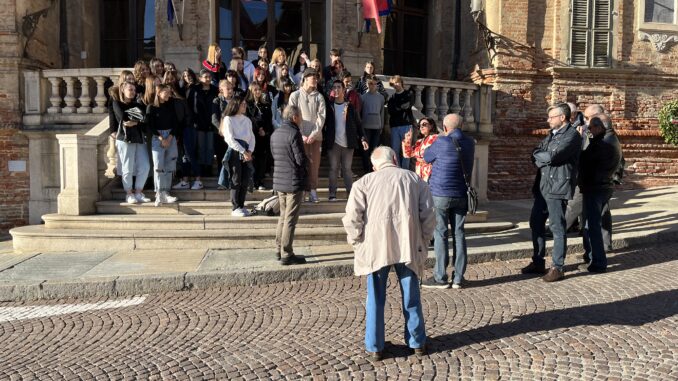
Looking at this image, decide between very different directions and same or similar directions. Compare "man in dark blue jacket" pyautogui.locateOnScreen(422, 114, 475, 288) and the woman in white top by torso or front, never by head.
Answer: very different directions

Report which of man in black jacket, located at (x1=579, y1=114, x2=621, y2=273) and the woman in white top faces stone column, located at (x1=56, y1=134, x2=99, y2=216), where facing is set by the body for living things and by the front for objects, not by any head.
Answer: the man in black jacket

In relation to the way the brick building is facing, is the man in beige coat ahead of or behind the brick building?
ahead

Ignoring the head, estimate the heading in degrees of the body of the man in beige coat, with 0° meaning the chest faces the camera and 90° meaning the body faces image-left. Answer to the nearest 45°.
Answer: approximately 180°

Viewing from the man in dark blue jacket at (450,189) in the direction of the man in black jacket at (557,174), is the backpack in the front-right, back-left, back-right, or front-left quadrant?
back-left

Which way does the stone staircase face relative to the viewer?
toward the camera

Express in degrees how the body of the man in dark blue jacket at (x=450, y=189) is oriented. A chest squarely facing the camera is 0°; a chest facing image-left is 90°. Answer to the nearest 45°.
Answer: approximately 135°

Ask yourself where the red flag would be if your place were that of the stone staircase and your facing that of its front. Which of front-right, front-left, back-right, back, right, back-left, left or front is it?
back-left

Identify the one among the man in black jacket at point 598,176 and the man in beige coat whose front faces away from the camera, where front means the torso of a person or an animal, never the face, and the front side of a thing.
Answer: the man in beige coat

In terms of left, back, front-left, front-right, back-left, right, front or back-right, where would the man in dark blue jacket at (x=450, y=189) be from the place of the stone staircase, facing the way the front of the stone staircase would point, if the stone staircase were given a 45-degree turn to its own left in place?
front

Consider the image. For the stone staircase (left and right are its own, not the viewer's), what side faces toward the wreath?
left

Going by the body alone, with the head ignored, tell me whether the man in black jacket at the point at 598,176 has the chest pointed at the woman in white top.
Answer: yes

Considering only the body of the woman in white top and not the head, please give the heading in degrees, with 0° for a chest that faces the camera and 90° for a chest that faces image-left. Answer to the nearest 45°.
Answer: approximately 315°

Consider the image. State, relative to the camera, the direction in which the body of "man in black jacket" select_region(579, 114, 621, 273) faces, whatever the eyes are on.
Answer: to the viewer's left

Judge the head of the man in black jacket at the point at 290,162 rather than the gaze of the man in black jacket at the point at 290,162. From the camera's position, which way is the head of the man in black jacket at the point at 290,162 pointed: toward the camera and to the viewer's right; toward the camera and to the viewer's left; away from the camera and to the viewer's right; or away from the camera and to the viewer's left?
away from the camera and to the viewer's right

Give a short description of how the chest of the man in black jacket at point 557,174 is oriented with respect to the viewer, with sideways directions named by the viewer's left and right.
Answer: facing the viewer and to the left of the viewer
